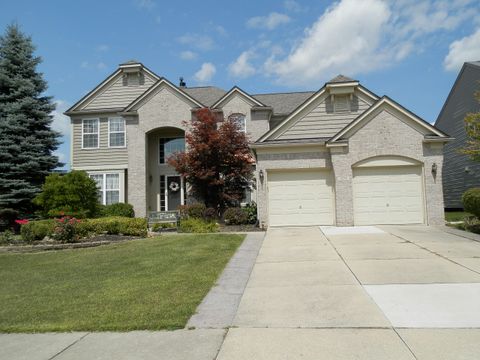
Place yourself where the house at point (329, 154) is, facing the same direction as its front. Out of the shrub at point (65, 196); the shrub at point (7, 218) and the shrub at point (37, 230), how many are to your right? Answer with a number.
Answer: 3

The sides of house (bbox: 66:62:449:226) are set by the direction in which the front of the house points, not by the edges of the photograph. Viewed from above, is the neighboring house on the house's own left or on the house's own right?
on the house's own left

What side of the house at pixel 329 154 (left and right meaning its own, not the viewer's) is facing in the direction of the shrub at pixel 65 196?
right

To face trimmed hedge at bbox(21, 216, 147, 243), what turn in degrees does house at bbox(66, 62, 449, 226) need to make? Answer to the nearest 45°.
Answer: approximately 90° to its right

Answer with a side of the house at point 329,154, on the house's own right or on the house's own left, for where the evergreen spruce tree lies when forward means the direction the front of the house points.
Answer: on the house's own right

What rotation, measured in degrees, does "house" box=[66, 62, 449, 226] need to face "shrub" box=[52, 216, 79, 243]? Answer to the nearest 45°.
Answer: approximately 90° to its right

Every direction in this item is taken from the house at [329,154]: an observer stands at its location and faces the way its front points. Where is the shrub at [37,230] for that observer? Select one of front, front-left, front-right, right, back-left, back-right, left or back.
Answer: right

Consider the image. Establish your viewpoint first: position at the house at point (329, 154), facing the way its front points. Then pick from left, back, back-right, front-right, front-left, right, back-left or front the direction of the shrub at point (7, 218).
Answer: right

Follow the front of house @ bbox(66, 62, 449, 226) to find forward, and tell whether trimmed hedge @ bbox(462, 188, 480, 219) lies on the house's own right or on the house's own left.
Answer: on the house's own left

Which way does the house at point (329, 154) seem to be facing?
toward the camera

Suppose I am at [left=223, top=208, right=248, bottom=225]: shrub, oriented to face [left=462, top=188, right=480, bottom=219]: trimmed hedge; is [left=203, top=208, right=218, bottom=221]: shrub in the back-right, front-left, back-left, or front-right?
back-left
